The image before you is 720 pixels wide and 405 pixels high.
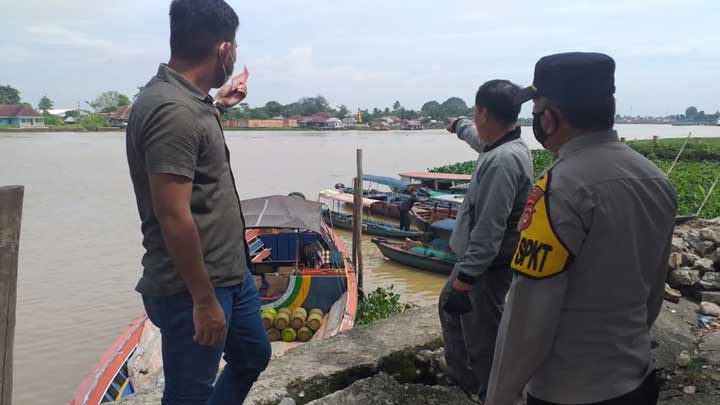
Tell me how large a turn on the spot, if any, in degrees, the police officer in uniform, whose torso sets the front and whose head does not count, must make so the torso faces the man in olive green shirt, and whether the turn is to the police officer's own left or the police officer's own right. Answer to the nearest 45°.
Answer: approximately 45° to the police officer's own left

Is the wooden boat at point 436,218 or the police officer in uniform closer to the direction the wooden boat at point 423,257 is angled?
the wooden boat

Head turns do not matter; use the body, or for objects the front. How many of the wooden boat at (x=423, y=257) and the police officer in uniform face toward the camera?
0

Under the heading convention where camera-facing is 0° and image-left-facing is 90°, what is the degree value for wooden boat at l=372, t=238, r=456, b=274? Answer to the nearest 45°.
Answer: approximately 135°

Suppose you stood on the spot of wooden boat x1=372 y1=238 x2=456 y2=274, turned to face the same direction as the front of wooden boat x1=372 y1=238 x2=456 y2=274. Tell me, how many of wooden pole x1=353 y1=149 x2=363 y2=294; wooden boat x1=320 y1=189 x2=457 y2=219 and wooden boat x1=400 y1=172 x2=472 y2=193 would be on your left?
1

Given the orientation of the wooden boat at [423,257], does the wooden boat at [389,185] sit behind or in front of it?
in front

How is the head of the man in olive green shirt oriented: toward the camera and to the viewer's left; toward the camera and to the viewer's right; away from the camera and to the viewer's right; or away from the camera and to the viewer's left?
away from the camera and to the viewer's right

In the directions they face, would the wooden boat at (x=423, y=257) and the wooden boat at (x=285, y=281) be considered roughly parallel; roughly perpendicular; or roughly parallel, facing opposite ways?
roughly perpendicular

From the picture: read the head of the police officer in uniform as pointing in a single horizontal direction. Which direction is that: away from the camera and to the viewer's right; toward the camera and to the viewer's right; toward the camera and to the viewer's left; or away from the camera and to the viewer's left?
away from the camera and to the viewer's left

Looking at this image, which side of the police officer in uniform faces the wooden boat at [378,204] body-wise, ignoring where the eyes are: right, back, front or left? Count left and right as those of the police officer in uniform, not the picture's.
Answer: front
